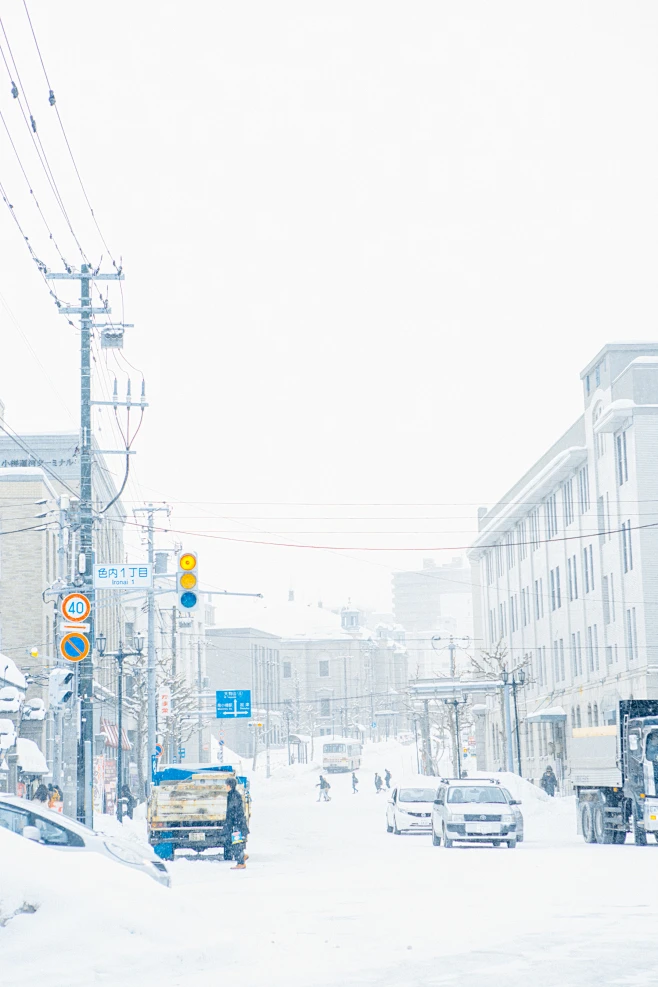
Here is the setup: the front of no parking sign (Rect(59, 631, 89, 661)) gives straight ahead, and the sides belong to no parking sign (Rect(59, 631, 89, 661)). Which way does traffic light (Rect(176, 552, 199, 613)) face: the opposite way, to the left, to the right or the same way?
the same way

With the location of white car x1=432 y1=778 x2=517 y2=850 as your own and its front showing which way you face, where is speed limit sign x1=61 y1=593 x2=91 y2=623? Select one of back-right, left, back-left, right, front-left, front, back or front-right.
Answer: front-right

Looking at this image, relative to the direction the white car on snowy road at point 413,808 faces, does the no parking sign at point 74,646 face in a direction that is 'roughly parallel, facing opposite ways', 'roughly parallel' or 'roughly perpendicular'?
roughly parallel

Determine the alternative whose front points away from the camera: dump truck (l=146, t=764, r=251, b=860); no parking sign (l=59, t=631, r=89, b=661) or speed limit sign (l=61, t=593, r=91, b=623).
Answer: the dump truck

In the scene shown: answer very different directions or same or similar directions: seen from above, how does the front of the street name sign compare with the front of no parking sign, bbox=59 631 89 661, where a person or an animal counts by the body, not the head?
same or similar directions

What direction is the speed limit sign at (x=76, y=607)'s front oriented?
toward the camera

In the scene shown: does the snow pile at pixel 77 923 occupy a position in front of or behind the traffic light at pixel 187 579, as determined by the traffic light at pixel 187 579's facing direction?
in front

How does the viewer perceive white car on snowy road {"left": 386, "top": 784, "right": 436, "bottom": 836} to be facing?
facing the viewer

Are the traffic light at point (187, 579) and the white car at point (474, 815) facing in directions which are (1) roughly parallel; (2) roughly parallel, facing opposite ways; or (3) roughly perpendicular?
roughly parallel

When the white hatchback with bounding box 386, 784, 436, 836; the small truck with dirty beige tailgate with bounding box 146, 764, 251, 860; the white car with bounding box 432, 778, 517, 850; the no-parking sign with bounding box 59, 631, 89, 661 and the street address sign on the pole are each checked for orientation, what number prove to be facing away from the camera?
1

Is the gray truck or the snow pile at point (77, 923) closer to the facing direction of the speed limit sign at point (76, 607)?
the snow pile

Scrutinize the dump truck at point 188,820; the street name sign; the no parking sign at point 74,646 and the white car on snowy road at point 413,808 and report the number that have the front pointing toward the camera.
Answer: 3

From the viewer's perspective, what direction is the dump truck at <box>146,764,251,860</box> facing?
away from the camera

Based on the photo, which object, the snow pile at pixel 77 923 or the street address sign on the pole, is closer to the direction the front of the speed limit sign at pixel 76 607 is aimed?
the snow pile

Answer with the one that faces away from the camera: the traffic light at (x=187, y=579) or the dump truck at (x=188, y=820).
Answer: the dump truck

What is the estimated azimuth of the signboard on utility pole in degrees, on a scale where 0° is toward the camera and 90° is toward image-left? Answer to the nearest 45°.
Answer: approximately 0°

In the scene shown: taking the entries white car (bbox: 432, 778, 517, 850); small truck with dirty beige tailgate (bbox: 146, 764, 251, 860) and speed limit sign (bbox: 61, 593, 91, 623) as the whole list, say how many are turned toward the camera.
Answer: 2
